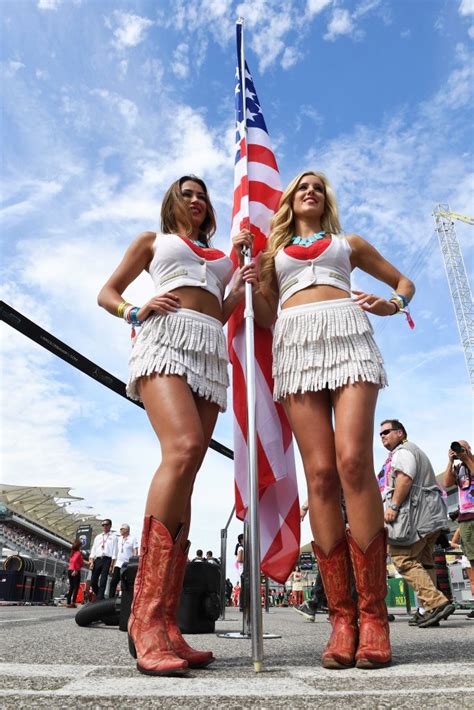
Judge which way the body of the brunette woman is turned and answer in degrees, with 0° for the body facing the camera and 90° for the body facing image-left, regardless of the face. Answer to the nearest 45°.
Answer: approximately 315°

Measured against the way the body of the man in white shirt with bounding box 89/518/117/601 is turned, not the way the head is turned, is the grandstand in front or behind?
behind

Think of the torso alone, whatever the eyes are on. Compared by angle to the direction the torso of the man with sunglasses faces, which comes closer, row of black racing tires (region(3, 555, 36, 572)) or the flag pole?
the row of black racing tires

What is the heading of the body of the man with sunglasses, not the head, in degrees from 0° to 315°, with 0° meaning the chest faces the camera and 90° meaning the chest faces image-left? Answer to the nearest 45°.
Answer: approximately 90°

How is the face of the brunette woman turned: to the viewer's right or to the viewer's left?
to the viewer's right

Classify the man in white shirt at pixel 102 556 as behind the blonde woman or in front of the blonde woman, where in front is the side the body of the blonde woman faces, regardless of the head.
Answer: behind

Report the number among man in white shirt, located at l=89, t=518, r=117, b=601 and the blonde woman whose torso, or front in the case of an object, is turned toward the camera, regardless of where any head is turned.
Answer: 2

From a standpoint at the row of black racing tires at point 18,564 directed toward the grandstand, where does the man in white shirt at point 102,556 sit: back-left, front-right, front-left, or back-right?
back-right

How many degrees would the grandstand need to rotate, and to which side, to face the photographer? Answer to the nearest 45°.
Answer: approximately 45° to its right

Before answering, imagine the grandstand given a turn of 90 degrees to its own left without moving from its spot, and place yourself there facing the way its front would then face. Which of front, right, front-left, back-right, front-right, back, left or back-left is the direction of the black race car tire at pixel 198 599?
back-right

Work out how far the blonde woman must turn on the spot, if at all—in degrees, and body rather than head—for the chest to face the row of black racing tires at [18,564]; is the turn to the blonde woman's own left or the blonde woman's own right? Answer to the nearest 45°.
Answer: approximately 135° to the blonde woman's own right

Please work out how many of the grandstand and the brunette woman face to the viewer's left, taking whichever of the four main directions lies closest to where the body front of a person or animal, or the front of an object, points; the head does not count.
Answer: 0

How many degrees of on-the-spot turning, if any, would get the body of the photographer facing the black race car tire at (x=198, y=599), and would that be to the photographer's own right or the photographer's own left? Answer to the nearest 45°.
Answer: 0° — they already face it
